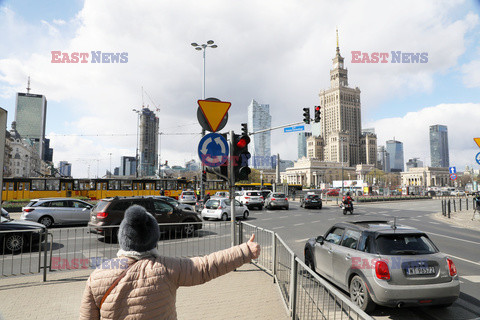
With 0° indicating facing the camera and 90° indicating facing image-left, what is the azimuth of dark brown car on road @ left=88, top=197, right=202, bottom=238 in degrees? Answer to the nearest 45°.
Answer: approximately 225°

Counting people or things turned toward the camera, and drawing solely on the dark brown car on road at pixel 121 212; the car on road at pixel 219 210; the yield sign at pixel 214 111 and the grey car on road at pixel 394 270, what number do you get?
1

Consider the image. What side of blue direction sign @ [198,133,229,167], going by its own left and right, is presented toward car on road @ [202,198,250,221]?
back

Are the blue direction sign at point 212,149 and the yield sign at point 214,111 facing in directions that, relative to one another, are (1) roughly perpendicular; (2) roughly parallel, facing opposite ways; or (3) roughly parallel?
roughly parallel

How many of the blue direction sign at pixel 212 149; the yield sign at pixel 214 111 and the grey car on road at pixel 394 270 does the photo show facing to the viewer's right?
0

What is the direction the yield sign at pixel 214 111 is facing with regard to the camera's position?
facing the viewer

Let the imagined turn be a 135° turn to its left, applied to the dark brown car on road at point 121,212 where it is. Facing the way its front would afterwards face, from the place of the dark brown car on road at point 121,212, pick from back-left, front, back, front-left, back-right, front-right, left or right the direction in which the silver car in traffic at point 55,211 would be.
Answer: front-right

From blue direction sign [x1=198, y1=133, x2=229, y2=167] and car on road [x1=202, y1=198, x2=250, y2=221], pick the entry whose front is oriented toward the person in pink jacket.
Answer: the blue direction sign

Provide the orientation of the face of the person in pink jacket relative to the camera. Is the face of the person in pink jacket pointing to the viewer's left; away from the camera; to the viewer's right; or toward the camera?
away from the camera

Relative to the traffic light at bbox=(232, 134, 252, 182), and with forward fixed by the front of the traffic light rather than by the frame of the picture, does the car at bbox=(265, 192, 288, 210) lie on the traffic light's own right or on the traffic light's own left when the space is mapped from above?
on the traffic light's own left

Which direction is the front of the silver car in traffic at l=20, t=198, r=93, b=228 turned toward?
to the viewer's right

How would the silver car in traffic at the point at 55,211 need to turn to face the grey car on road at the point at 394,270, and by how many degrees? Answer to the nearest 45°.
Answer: approximately 90° to its right

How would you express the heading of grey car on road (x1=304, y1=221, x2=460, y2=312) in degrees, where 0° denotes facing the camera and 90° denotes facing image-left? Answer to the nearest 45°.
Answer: approximately 135°

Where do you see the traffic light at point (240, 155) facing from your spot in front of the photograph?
facing the viewer and to the right of the viewer

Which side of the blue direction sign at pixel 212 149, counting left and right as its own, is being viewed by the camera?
front
